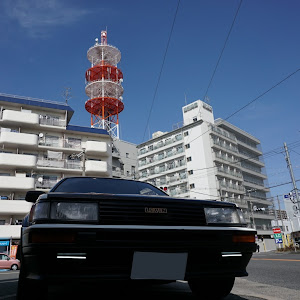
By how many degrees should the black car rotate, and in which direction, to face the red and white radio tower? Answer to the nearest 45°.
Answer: approximately 135° to its left

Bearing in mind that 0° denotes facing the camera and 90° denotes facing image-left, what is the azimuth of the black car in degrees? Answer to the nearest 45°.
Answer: approximately 315°

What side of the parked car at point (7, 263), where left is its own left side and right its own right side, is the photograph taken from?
right

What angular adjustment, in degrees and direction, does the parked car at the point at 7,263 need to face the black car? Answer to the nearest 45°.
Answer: approximately 90° to its right

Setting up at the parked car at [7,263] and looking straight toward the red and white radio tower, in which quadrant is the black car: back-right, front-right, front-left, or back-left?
back-right

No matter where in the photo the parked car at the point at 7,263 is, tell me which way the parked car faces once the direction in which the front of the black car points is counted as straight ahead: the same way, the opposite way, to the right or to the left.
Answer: to the left

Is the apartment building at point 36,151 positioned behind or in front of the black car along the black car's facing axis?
behind
